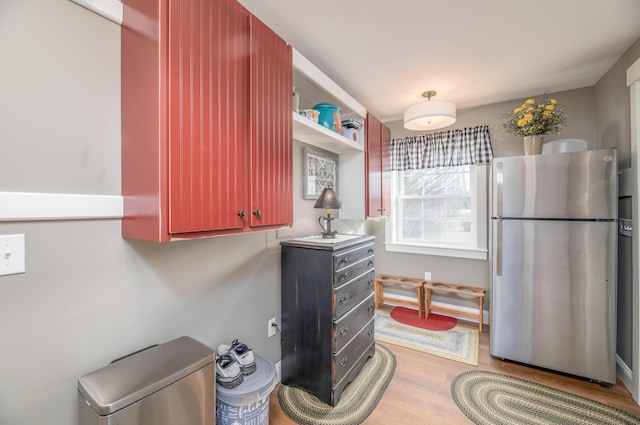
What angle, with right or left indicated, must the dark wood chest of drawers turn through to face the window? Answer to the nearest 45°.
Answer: approximately 90° to its left

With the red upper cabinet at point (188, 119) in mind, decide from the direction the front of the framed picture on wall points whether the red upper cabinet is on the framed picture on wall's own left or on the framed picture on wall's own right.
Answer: on the framed picture on wall's own right

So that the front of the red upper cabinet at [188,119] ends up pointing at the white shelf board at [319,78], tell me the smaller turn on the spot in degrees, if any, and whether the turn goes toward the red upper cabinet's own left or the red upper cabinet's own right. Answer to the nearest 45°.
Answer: approximately 90° to the red upper cabinet's own left

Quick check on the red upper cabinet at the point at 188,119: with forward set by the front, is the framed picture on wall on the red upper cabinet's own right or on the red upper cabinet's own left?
on the red upper cabinet's own left

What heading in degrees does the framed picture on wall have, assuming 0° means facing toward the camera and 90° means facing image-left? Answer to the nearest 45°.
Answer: approximately 315°

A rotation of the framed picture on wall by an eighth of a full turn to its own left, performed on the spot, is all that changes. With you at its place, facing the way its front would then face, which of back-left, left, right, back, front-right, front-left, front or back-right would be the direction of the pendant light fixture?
front

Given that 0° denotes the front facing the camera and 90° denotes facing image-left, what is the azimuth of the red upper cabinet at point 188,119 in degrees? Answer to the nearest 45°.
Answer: approximately 315°

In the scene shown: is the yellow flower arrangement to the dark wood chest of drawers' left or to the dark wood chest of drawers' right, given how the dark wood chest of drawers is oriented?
on its left

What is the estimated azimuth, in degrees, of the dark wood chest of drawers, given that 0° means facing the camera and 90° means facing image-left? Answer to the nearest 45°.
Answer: approximately 315°

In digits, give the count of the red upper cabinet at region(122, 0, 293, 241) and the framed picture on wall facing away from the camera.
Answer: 0
